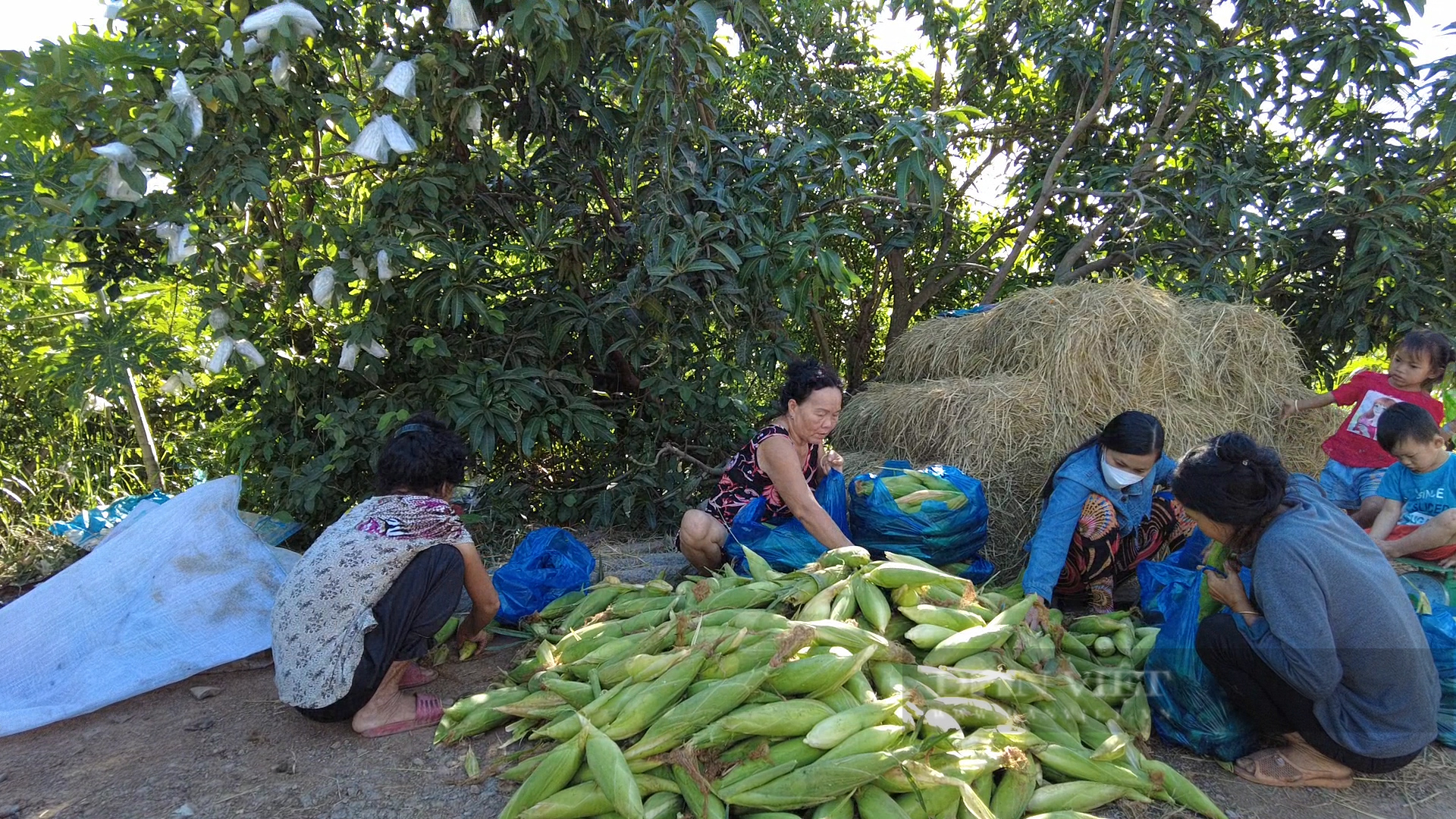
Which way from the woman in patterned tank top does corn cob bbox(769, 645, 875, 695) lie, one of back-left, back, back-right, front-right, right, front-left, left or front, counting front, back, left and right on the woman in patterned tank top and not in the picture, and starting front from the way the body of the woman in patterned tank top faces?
front-right

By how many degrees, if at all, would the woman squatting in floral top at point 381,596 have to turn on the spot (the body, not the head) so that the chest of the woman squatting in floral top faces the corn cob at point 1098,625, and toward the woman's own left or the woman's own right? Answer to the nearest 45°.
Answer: approximately 45° to the woman's own right

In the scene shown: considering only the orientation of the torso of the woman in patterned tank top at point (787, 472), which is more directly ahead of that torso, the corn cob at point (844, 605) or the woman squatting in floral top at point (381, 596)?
the corn cob

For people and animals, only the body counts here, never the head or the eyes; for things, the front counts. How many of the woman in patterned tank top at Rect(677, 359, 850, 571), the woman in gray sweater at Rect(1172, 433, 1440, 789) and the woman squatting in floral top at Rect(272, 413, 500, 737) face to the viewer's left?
1

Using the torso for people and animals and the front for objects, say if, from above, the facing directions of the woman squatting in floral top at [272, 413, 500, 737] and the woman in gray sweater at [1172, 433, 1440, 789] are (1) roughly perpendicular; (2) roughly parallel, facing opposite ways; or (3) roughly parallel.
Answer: roughly perpendicular

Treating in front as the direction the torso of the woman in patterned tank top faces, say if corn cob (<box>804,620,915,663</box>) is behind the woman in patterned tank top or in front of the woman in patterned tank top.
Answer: in front

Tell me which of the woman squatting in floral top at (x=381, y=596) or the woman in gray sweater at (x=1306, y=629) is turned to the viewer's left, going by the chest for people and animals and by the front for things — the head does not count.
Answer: the woman in gray sweater

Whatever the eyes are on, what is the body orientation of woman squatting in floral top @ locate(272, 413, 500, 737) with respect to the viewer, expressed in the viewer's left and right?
facing away from the viewer and to the right of the viewer

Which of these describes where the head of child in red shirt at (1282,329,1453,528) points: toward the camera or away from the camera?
toward the camera

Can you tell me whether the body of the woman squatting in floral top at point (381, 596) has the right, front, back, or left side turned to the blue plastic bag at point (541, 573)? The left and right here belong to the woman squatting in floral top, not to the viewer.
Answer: front

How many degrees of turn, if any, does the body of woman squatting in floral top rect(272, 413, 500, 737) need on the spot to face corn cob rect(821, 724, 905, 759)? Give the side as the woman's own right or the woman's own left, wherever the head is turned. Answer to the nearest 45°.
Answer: approximately 90° to the woman's own right

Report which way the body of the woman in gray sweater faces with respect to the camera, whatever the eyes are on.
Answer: to the viewer's left

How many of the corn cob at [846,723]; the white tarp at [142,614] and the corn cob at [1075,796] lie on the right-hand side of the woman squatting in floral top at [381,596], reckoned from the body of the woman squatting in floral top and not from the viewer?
2

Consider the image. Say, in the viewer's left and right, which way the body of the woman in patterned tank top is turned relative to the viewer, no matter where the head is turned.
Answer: facing the viewer and to the right of the viewer
